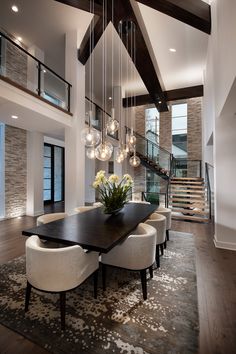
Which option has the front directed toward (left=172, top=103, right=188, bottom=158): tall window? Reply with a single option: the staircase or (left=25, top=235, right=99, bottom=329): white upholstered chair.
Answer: the white upholstered chair

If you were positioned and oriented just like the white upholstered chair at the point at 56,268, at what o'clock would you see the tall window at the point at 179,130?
The tall window is roughly at 12 o'clock from the white upholstered chair.

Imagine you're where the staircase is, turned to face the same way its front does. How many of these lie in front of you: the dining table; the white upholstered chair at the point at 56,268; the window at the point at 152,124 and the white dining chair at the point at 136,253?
3

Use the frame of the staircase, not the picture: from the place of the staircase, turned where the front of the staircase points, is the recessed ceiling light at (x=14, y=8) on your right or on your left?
on your right

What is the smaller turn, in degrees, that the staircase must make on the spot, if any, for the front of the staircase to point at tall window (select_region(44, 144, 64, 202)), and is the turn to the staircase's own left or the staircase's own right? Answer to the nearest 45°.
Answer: approximately 90° to the staircase's own right

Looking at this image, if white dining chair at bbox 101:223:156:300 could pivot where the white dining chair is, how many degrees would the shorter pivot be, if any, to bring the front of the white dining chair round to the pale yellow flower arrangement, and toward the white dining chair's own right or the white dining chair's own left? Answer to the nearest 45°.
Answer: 0° — it already faces it

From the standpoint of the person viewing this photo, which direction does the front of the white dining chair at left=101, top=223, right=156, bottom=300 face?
facing away from the viewer and to the left of the viewer

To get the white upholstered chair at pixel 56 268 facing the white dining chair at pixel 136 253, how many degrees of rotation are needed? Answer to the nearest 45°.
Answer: approximately 45° to its right

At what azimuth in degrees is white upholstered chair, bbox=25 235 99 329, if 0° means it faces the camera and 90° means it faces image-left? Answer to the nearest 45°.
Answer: approximately 225°

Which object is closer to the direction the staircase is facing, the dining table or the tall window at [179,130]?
the dining table

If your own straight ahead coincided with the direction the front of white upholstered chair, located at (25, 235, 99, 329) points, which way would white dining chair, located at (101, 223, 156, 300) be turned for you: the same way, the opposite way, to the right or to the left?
to the left

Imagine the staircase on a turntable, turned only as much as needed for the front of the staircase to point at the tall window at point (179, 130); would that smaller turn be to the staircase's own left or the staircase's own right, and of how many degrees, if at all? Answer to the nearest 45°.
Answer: approximately 180°

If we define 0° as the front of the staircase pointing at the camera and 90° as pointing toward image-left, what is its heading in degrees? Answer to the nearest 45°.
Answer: approximately 0°

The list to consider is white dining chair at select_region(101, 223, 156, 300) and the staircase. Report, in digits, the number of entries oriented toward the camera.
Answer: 1
